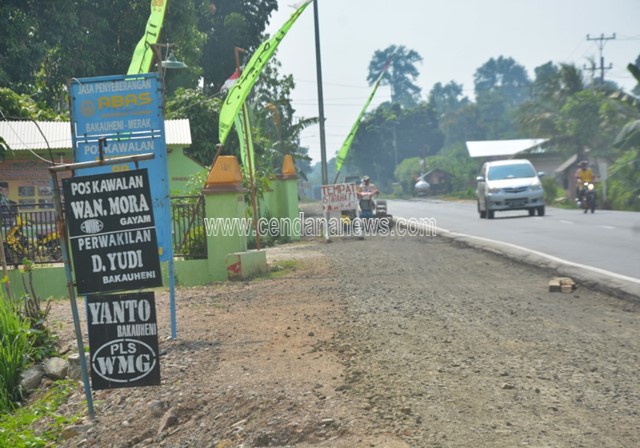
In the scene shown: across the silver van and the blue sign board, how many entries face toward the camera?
2

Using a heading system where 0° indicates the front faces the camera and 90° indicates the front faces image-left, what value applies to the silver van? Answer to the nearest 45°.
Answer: approximately 0°

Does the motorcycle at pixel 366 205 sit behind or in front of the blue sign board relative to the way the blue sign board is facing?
behind

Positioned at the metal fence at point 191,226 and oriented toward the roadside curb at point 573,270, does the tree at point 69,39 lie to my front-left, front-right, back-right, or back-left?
back-left

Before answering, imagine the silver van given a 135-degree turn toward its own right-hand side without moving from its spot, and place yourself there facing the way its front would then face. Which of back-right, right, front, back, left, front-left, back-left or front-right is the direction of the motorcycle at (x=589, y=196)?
right

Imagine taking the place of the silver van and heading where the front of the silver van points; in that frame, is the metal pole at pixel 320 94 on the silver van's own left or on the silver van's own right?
on the silver van's own right

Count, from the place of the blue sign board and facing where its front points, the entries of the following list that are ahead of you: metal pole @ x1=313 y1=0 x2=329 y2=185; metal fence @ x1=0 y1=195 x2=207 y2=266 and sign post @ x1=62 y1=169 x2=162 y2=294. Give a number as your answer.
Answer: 1

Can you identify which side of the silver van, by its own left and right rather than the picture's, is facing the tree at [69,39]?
right

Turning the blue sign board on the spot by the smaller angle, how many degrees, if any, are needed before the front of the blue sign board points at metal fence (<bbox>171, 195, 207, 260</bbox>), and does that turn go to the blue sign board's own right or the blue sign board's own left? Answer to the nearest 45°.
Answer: approximately 180°

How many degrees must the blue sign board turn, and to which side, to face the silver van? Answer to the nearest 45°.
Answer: approximately 135° to its left

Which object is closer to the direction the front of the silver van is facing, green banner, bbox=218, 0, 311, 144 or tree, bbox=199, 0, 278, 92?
the green banner

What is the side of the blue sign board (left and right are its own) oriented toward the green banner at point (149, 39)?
back

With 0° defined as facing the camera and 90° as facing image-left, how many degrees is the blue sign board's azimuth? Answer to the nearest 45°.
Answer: approximately 0°
